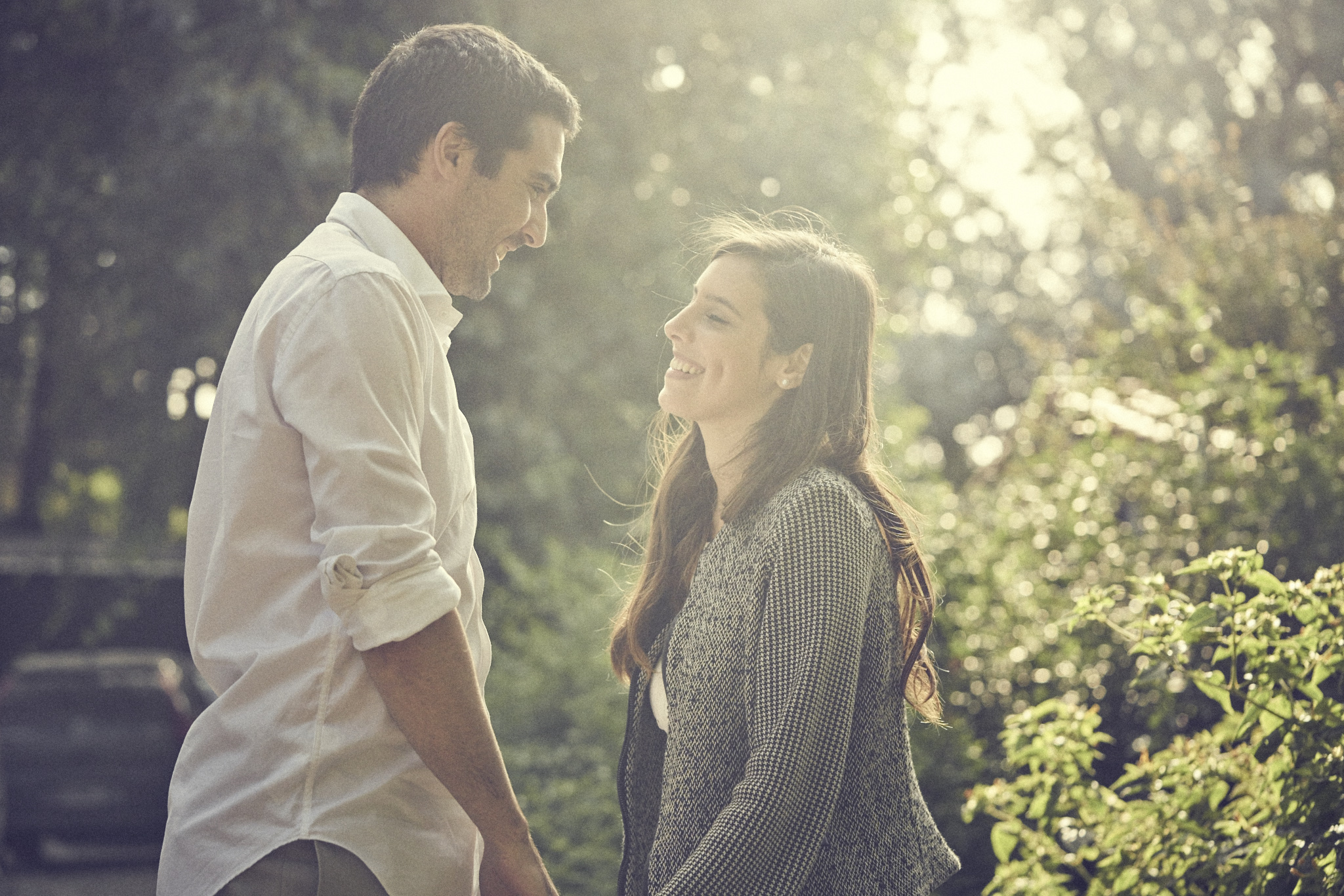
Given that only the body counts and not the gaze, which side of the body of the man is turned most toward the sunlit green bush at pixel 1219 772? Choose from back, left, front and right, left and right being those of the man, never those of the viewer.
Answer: front

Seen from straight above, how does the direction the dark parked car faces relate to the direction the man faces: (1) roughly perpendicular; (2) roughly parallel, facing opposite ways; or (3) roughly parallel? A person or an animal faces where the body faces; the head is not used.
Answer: roughly perpendicular

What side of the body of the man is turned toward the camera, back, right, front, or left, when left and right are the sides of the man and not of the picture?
right

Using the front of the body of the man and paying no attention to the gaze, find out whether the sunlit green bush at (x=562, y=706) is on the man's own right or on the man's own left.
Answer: on the man's own left

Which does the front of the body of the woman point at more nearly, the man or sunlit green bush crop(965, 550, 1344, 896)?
the man

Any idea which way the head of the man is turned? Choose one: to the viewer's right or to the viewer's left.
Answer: to the viewer's right

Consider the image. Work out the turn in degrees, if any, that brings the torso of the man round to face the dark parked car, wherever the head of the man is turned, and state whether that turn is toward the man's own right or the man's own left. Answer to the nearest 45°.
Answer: approximately 90° to the man's own left

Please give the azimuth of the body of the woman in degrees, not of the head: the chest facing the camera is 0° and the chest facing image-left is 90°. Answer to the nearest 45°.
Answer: approximately 90°

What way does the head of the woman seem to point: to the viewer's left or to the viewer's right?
to the viewer's left

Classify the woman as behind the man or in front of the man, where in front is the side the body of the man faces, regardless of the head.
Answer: in front
